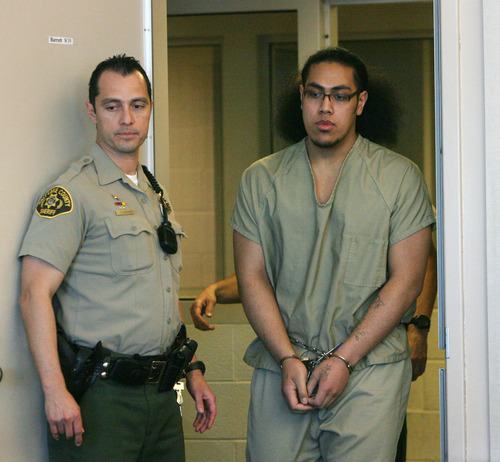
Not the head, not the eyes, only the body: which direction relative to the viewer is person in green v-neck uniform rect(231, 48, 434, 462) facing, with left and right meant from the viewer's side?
facing the viewer
